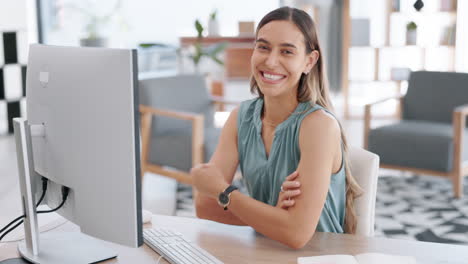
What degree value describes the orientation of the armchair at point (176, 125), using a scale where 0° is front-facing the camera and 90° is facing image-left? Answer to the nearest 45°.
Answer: approximately 315°

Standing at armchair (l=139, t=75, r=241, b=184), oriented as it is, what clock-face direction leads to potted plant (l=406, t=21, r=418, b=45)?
The potted plant is roughly at 9 o'clock from the armchair.

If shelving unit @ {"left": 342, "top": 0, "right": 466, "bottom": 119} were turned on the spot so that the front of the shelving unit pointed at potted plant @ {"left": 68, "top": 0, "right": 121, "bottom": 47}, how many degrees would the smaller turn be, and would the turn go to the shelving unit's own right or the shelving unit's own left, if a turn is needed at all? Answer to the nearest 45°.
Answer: approximately 90° to the shelving unit's own right

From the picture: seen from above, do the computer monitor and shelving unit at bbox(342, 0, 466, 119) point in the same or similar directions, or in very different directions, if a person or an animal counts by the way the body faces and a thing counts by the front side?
very different directions

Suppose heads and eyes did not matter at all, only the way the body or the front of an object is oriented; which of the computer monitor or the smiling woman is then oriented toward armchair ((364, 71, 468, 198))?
the computer monitor

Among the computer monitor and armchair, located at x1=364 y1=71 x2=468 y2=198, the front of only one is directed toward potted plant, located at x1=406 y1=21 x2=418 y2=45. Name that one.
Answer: the computer monitor

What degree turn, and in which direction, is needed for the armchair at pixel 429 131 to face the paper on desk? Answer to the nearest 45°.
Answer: approximately 45° to its left

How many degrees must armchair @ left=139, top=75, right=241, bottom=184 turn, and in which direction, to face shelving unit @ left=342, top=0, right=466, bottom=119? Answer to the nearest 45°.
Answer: approximately 90° to its left

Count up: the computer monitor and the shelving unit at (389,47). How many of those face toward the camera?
1

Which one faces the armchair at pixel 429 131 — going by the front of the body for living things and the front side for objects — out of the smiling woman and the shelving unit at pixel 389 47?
the shelving unit

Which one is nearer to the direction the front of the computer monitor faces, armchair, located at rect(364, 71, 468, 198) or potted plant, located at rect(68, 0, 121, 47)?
the armchair

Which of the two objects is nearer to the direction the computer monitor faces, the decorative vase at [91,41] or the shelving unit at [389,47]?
the shelving unit
